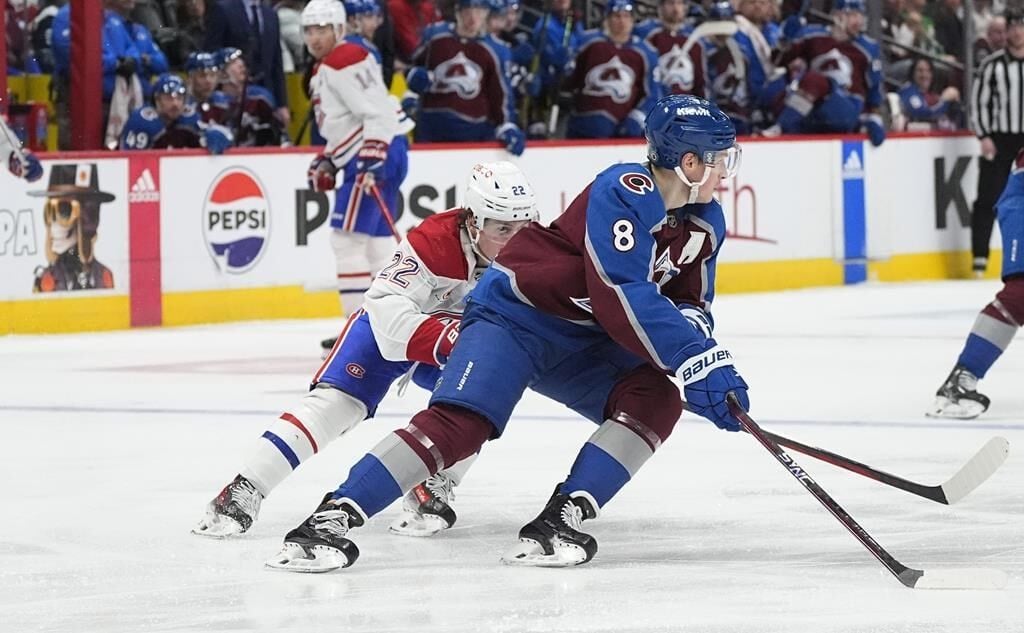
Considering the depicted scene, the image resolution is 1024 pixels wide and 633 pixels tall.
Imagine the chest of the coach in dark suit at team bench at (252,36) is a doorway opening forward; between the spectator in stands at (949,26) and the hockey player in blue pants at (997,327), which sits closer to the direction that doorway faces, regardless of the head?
the hockey player in blue pants

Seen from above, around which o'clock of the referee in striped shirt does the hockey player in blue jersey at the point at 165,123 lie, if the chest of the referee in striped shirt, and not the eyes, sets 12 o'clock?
The hockey player in blue jersey is roughly at 2 o'clock from the referee in striped shirt.

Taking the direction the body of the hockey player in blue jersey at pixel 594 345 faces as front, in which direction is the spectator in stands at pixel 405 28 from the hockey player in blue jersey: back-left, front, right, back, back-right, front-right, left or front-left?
back-left

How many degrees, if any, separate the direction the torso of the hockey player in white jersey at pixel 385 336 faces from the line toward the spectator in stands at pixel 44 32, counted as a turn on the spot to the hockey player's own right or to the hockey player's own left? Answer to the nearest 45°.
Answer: approximately 135° to the hockey player's own left

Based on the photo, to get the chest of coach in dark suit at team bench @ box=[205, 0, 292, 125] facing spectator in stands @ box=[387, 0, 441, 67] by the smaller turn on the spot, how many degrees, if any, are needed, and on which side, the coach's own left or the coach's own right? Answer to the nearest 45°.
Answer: approximately 90° to the coach's own left

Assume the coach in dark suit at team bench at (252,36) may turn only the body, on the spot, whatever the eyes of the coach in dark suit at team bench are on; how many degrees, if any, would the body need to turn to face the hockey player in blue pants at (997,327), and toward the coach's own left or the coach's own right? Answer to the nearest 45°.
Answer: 0° — they already face them

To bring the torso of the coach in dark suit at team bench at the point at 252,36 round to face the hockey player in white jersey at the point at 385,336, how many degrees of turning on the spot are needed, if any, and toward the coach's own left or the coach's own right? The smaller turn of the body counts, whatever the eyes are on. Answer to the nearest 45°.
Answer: approximately 45° to the coach's own right

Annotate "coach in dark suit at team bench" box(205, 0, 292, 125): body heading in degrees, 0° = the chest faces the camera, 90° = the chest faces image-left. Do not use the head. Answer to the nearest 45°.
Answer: approximately 315°

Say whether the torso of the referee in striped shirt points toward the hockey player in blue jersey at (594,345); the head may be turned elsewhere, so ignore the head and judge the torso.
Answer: yes

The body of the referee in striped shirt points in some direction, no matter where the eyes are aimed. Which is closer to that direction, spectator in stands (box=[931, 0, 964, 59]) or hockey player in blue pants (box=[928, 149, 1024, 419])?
the hockey player in blue pants

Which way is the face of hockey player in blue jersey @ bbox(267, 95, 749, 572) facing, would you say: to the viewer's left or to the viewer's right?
to the viewer's right
